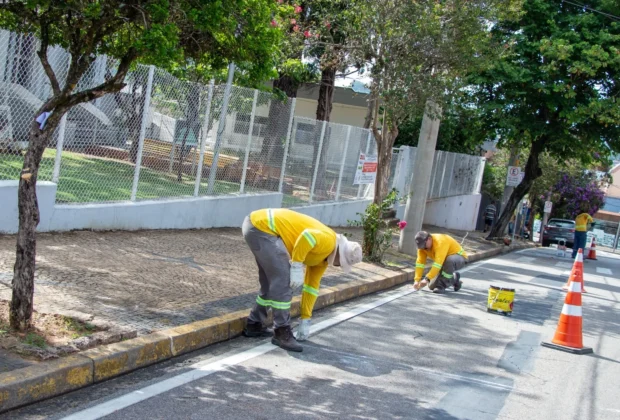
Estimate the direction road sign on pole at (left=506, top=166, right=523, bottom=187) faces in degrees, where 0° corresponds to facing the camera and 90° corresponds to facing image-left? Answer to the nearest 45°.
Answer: approximately 0°

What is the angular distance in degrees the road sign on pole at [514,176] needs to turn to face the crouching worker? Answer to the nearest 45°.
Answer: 0° — it already faces them

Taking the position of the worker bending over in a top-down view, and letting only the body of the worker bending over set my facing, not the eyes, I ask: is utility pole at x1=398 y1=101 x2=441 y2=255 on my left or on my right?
on my left

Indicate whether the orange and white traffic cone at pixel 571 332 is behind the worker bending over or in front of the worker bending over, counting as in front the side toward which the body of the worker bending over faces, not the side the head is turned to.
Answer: in front

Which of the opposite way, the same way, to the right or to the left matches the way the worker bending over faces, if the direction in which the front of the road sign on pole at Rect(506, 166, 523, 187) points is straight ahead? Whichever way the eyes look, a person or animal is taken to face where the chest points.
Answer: to the left

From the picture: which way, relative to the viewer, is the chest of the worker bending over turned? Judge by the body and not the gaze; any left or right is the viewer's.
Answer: facing to the right of the viewer

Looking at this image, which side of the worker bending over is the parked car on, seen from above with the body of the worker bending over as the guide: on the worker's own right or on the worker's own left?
on the worker's own left

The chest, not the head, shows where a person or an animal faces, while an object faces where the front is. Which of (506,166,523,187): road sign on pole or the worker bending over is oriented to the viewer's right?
the worker bending over

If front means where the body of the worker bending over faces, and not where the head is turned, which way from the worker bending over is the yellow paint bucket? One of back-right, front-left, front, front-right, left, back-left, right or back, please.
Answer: front-left

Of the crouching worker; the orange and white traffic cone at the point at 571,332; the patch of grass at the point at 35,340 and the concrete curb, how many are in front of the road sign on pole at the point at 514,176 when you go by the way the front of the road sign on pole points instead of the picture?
4

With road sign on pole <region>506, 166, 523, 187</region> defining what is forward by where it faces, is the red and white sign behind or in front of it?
in front

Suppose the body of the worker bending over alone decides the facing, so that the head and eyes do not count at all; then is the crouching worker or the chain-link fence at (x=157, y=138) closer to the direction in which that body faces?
the crouching worker

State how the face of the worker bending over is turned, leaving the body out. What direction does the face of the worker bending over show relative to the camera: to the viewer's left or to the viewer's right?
to the viewer's right

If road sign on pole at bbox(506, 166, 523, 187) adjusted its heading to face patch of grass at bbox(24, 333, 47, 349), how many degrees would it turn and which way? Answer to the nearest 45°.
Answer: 0° — it already faces it
